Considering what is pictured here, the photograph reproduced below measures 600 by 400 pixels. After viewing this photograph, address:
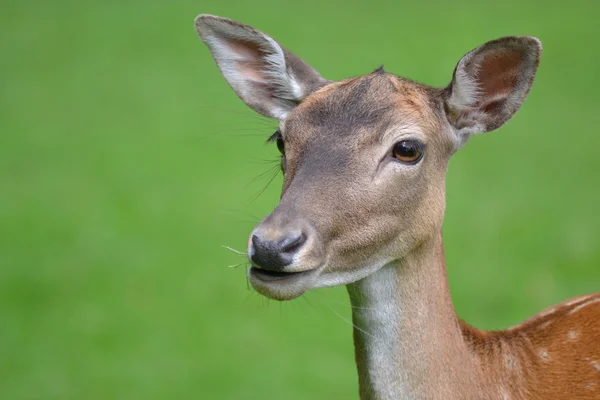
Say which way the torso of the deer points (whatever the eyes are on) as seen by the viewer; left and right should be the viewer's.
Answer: facing the viewer and to the left of the viewer
